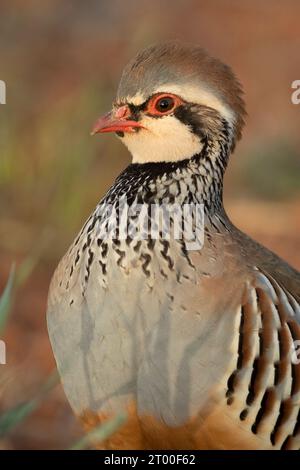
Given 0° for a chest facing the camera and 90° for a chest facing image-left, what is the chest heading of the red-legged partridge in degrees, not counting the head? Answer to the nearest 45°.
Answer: approximately 45°

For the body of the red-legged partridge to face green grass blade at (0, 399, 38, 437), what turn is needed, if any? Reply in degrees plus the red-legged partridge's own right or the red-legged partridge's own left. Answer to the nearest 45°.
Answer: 0° — it already faces it
